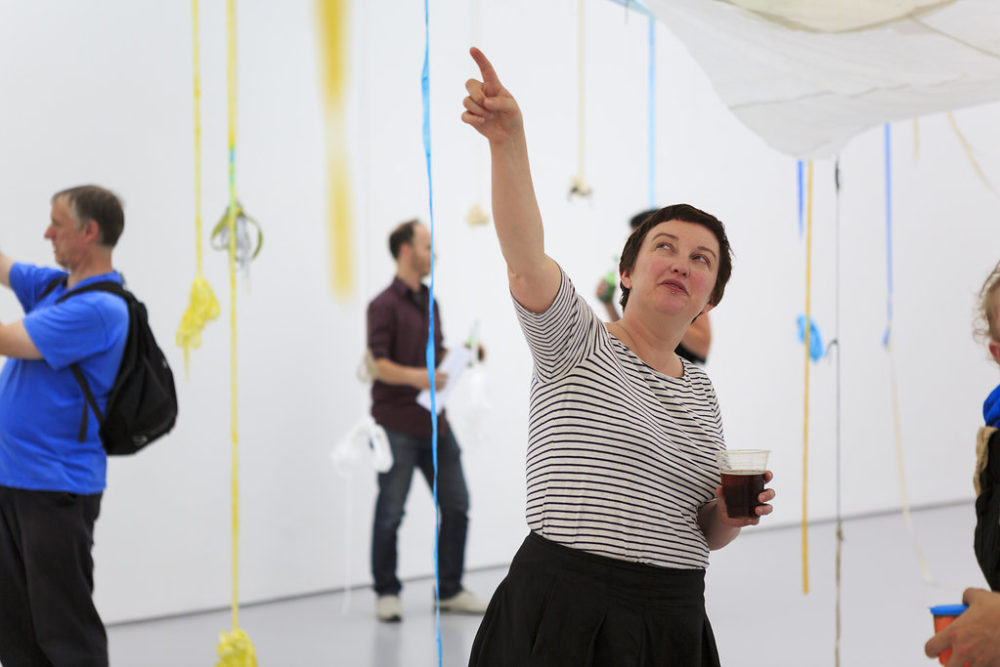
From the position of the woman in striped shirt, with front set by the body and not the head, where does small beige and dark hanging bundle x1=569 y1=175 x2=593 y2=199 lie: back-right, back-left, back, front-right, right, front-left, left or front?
back-left

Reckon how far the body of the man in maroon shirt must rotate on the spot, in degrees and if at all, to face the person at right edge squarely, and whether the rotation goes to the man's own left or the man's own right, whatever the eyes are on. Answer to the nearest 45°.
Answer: approximately 45° to the man's own right

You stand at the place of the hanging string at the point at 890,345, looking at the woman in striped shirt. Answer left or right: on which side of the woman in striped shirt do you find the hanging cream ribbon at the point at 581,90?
right

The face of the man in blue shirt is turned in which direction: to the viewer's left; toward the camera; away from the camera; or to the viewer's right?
to the viewer's left

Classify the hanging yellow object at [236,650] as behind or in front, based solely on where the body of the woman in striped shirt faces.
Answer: behind

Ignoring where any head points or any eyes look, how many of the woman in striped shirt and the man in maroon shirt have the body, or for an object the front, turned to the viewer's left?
0

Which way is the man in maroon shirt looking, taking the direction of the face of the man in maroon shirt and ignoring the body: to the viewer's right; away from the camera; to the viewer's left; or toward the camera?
to the viewer's right

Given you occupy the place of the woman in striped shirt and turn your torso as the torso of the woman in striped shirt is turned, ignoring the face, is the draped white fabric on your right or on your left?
on your left

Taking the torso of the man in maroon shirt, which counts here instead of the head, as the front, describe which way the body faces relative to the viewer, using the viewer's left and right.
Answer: facing the viewer and to the right of the viewer
